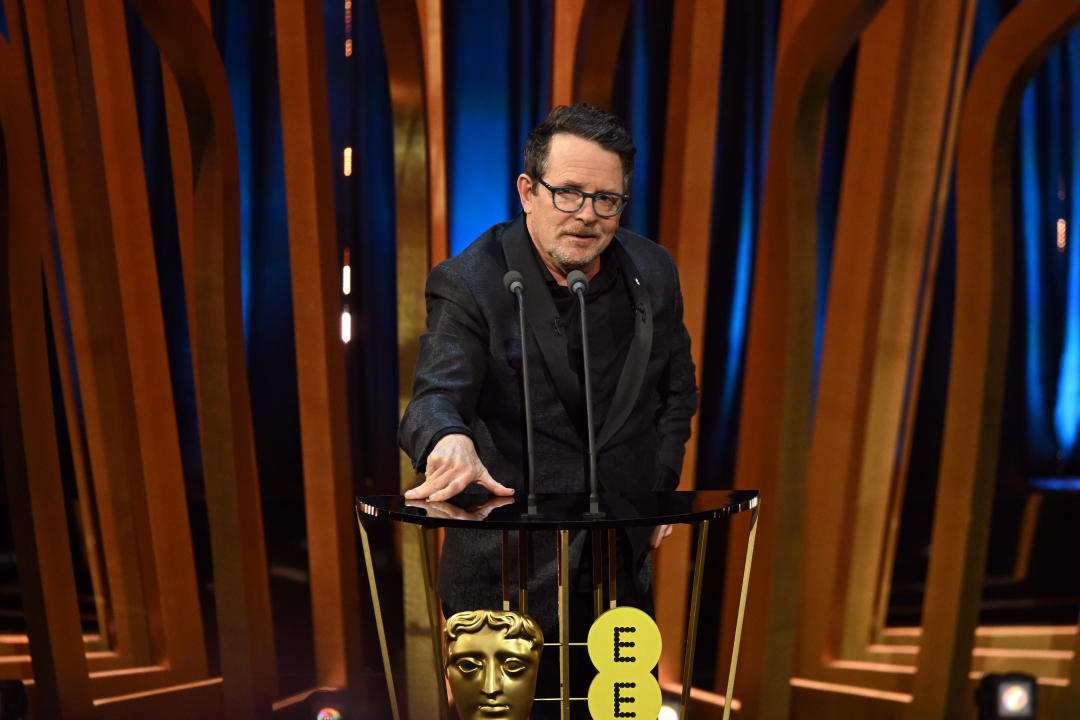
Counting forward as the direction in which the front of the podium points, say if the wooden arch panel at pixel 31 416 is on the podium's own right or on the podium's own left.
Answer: on the podium's own right

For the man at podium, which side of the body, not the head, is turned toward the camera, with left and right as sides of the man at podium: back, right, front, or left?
front

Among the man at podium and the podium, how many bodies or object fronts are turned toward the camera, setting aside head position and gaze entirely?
2

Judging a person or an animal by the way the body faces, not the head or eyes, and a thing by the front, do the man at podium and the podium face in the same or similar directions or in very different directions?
same or similar directions

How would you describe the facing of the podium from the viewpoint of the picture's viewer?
facing the viewer
